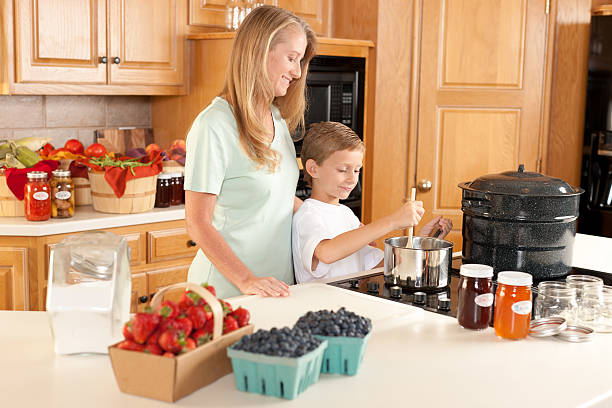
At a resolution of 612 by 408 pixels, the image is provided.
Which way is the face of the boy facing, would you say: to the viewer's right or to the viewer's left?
to the viewer's right

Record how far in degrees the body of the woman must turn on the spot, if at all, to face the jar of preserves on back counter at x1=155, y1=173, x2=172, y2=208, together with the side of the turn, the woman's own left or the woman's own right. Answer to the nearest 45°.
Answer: approximately 135° to the woman's own left

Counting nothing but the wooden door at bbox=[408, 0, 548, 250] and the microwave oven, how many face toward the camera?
2

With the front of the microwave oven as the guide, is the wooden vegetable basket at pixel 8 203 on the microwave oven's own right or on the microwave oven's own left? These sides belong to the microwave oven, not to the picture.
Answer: on the microwave oven's own right

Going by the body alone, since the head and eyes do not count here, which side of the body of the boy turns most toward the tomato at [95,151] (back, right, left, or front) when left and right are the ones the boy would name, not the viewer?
back

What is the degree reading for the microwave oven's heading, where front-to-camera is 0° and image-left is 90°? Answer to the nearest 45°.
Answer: approximately 0°
